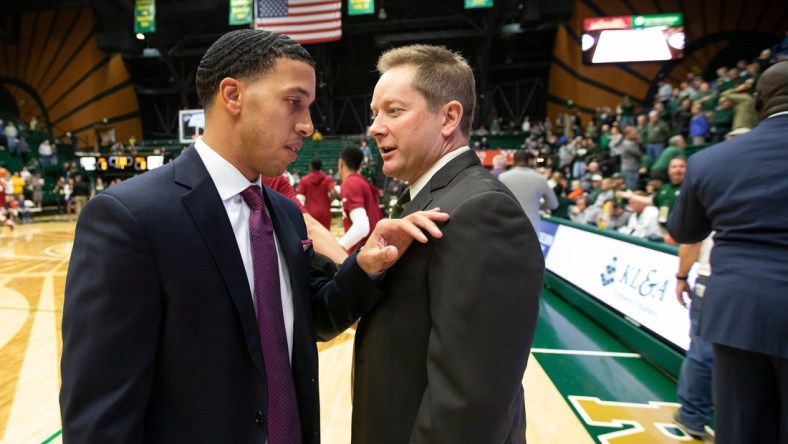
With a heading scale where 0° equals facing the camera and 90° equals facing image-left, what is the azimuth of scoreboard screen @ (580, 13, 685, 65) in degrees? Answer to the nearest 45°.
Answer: approximately 0°

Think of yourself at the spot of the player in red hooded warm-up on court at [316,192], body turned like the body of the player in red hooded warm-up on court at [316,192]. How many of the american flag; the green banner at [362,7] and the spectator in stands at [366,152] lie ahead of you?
3

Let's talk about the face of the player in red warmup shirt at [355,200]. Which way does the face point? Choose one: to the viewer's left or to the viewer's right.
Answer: to the viewer's left

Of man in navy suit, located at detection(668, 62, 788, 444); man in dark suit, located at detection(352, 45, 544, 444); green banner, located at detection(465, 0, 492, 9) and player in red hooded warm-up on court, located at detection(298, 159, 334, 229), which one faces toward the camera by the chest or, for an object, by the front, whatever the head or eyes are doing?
the green banner

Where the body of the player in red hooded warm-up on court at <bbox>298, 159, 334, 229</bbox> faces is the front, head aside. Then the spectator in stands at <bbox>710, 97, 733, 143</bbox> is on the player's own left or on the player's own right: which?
on the player's own right

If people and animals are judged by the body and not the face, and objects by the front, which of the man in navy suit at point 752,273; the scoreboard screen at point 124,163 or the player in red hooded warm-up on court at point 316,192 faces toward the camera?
the scoreboard screen

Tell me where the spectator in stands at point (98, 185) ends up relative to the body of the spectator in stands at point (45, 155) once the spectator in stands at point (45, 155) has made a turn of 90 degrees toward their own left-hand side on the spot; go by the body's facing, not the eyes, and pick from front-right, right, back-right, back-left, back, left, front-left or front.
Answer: front-right

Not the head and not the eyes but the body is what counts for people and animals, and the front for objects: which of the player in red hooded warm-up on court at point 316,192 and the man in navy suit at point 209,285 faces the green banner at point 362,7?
the player in red hooded warm-up on court

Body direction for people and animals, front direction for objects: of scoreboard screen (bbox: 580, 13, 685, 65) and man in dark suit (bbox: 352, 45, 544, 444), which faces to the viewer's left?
the man in dark suit

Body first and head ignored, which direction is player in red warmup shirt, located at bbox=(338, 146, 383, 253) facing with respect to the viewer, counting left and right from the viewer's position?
facing away from the viewer and to the left of the viewer

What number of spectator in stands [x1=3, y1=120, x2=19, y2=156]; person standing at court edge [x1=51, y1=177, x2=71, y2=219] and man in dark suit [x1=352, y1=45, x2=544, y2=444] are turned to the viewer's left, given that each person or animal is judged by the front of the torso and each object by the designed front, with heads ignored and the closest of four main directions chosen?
1

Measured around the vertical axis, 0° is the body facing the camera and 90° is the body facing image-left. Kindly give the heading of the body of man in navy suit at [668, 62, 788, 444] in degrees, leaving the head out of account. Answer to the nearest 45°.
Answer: approximately 180°

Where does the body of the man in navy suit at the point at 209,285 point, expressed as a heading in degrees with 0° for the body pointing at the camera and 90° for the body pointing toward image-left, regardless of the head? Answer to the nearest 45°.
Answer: approximately 315°

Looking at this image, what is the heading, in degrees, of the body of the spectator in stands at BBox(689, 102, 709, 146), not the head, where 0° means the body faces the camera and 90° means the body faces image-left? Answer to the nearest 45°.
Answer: approximately 45°

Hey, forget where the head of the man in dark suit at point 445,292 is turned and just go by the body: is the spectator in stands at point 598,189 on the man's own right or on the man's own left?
on the man's own right
